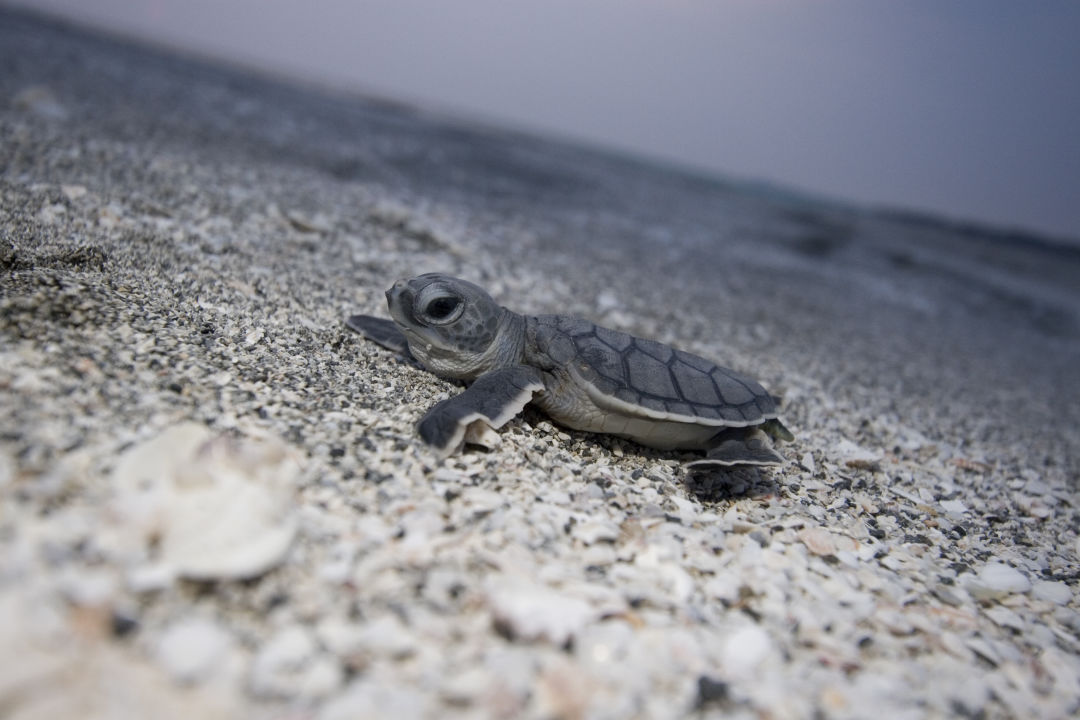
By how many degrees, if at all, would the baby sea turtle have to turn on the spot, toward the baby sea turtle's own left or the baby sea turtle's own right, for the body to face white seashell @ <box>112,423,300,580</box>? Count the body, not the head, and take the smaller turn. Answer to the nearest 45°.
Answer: approximately 45° to the baby sea turtle's own left

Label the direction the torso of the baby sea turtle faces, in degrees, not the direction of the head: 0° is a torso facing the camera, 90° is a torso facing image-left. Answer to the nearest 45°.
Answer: approximately 90°
